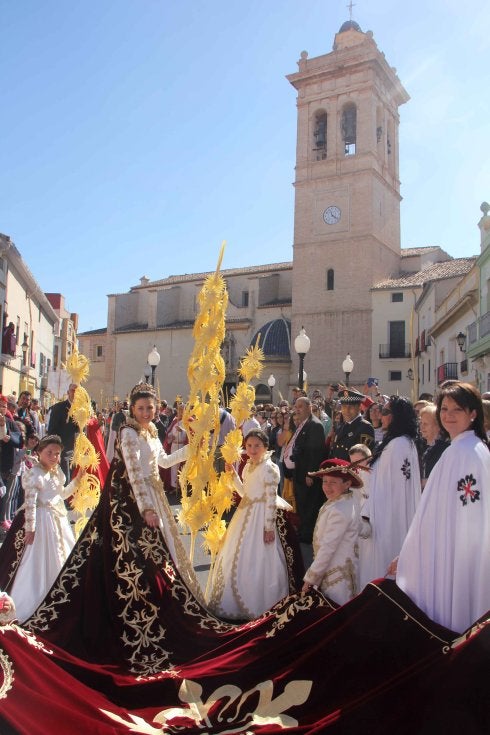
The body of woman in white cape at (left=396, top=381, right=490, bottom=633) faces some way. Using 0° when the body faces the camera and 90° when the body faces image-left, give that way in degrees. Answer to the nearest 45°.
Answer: approximately 45°

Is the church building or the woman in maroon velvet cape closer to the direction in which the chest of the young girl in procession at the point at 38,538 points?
the woman in maroon velvet cape

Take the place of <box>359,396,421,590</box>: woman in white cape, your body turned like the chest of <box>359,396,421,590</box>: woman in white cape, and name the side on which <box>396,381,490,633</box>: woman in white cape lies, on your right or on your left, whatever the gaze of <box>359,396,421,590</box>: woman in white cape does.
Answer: on your left

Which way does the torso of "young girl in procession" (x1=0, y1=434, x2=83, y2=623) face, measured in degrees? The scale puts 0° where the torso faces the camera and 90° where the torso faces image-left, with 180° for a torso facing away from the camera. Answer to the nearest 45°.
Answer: approximately 315°

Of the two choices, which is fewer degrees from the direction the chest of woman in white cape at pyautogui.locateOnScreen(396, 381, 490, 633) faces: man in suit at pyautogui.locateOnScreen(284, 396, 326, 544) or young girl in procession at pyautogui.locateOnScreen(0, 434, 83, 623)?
the young girl in procession

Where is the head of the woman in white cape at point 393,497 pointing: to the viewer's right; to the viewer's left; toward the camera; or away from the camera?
to the viewer's left

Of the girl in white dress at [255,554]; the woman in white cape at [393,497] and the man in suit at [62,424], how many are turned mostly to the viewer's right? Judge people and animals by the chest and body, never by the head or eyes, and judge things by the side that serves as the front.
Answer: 1

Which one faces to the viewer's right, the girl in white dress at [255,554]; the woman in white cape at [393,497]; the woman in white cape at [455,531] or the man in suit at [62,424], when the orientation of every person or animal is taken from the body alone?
the man in suit

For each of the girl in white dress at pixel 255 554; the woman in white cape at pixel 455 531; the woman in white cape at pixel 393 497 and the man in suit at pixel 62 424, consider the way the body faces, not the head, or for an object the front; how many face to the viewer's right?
1

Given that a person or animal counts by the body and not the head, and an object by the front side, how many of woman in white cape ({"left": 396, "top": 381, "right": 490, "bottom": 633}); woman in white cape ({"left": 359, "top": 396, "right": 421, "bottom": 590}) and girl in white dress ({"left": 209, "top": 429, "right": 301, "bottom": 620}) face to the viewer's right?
0

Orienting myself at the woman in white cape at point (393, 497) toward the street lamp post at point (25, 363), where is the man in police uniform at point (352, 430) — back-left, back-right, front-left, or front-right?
front-right
